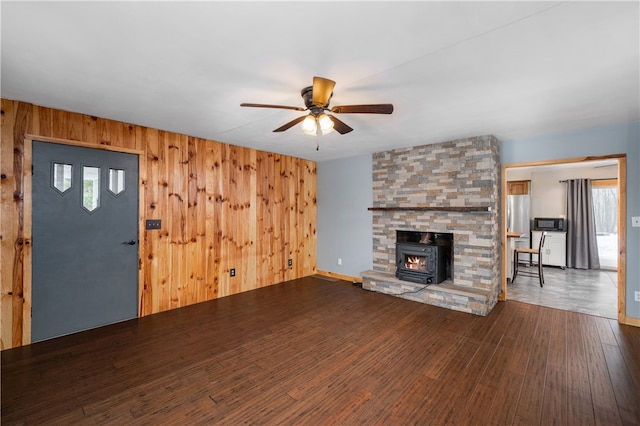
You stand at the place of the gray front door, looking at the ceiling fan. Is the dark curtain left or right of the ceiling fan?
left

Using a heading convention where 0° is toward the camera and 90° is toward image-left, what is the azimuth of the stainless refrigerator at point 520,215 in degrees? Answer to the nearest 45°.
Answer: approximately 0°

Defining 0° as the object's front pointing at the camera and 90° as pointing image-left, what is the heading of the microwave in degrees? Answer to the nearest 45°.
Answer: approximately 0°

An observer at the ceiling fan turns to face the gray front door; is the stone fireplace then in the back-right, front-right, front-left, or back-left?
back-right

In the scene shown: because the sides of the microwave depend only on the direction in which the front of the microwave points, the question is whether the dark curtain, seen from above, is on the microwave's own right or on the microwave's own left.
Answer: on the microwave's own left

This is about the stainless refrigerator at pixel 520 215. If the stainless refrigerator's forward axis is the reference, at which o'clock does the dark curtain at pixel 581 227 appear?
The dark curtain is roughly at 9 o'clock from the stainless refrigerator.

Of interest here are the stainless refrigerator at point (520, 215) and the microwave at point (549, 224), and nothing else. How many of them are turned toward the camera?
2

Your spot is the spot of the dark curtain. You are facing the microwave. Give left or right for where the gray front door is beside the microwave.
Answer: left
